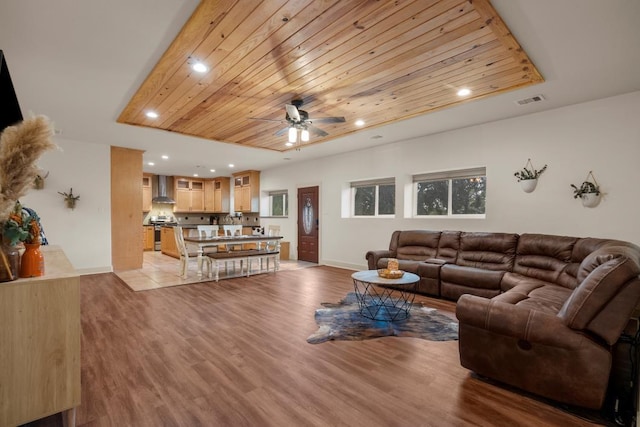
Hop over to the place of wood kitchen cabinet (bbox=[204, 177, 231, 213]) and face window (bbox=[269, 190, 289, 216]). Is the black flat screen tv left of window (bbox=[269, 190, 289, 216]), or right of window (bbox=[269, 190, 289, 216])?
right

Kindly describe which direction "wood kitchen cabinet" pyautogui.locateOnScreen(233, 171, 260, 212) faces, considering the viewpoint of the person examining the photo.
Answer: facing the viewer and to the left of the viewer

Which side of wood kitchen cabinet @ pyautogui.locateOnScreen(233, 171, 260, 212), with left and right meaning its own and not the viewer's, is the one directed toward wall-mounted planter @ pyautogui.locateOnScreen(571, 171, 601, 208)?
left

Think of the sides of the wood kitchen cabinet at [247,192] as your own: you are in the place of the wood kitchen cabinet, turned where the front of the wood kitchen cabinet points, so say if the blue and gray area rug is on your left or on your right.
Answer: on your left

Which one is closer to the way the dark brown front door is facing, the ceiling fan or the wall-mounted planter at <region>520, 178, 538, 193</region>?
the ceiling fan

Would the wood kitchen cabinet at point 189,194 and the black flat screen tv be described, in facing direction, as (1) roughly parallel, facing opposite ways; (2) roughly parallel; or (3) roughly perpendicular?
roughly perpendicular

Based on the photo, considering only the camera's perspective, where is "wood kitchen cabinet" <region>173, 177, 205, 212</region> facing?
facing the viewer

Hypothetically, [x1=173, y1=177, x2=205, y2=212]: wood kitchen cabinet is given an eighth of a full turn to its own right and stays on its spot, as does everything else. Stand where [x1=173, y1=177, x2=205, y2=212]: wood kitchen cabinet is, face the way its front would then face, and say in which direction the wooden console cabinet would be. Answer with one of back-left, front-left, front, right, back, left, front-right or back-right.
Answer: front-left

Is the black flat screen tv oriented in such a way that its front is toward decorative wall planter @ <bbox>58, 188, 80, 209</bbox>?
no

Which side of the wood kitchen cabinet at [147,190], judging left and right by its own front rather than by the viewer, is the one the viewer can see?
front

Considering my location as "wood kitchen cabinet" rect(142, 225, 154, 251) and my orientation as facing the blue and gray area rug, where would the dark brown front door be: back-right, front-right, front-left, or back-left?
front-left

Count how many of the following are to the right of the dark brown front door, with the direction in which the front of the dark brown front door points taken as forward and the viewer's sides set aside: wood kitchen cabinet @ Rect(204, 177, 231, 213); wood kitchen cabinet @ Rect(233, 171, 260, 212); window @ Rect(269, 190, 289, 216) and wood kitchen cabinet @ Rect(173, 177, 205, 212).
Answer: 4

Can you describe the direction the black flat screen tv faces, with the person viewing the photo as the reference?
facing the viewer and to the right of the viewer

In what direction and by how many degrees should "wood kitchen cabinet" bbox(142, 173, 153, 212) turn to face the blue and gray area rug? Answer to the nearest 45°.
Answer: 0° — it already faces it

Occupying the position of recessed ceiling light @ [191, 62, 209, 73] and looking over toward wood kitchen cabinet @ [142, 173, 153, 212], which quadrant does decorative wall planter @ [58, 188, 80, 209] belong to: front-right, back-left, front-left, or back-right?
front-left

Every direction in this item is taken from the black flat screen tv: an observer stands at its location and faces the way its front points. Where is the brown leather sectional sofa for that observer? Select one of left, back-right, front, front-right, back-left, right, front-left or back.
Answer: front

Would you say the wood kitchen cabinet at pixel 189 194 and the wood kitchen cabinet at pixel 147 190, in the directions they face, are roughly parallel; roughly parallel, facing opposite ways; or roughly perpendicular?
roughly parallel

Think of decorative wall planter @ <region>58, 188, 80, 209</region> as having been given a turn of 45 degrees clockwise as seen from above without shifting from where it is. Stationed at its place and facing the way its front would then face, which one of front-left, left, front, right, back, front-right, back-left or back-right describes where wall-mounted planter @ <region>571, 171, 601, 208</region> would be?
left
